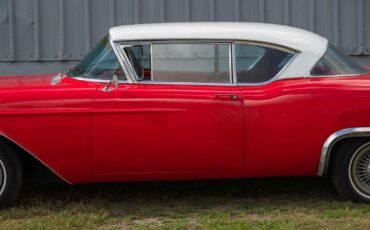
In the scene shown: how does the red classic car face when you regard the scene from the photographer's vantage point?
facing to the left of the viewer
